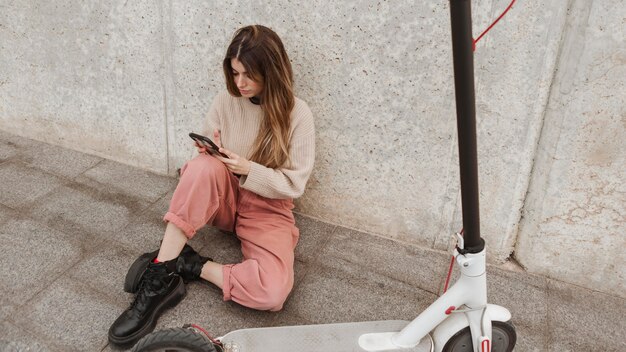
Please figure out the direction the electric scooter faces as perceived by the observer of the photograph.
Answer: facing to the right of the viewer

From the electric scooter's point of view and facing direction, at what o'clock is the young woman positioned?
The young woman is roughly at 7 o'clock from the electric scooter.

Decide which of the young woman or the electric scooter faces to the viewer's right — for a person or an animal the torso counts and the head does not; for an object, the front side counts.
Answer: the electric scooter

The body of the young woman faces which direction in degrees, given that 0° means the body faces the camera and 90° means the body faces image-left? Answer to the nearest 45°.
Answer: approximately 45°

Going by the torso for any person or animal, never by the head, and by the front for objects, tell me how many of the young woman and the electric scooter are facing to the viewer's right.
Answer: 1

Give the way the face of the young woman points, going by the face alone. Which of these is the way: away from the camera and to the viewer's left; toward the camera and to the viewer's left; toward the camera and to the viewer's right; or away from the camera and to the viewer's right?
toward the camera and to the viewer's left
